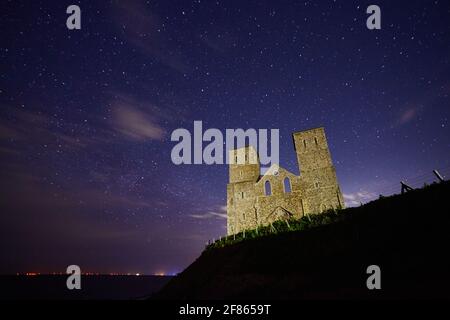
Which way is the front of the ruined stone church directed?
toward the camera
